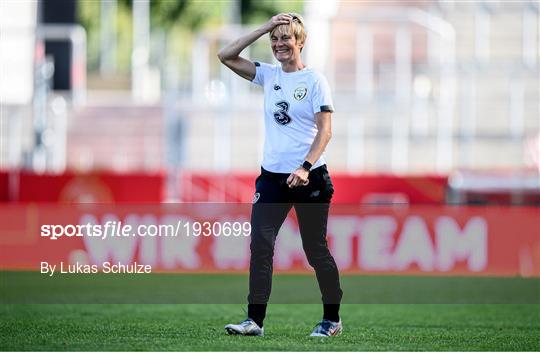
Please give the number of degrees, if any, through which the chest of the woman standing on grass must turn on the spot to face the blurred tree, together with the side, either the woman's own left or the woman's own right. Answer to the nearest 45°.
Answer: approximately 135° to the woman's own right

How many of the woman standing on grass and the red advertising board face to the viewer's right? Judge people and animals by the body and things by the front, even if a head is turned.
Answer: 0

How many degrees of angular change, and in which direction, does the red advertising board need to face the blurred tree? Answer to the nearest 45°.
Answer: approximately 180°

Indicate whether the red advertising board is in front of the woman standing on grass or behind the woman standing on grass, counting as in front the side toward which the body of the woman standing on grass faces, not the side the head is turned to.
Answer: behind

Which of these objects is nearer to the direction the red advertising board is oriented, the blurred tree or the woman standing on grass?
the woman standing on grass

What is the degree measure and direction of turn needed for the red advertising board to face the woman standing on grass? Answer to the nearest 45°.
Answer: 0° — it already faces them

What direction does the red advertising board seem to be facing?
toward the camera

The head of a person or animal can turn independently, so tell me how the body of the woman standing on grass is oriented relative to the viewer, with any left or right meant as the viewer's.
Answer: facing the viewer and to the left of the viewer
